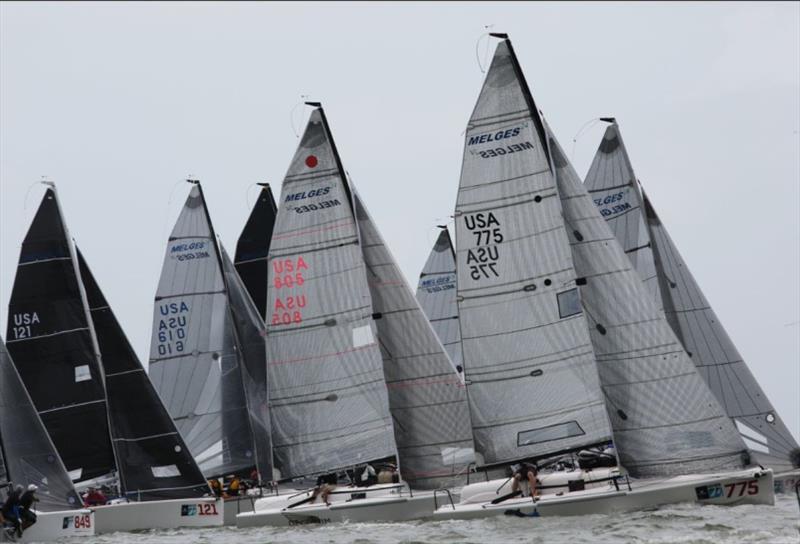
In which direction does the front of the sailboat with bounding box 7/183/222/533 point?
to the viewer's right

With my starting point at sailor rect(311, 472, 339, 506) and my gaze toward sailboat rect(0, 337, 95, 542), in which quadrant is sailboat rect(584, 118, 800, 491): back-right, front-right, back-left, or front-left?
back-right

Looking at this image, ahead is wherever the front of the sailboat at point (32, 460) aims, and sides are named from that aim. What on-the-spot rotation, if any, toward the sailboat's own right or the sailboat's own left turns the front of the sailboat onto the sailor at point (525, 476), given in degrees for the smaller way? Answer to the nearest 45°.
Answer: approximately 45° to the sailboat's own right
